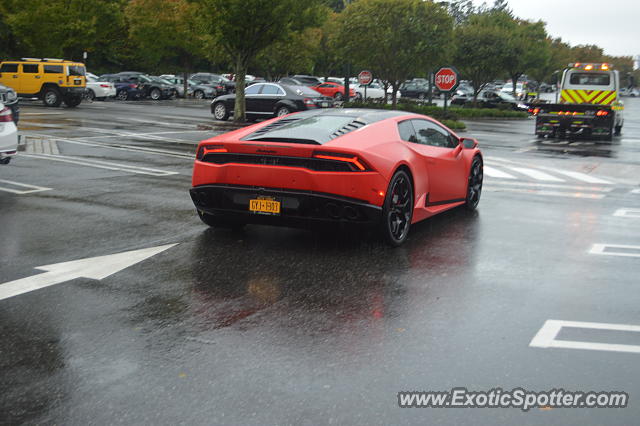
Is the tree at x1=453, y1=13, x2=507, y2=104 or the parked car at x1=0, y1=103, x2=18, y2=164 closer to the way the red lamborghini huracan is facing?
the tree

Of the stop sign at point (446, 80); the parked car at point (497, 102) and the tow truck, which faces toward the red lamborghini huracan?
the stop sign

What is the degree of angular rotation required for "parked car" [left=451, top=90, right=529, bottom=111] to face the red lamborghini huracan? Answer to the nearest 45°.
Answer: approximately 90° to its right

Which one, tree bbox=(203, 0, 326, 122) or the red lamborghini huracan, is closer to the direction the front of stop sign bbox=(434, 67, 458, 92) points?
the red lamborghini huracan

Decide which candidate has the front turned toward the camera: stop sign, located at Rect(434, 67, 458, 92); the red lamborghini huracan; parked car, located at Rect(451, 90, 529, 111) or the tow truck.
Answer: the stop sign

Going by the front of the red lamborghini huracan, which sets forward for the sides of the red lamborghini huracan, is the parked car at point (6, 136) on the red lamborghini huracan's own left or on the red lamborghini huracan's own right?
on the red lamborghini huracan's own left

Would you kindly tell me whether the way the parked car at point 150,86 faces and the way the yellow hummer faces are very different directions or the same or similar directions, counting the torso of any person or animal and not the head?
very different directions

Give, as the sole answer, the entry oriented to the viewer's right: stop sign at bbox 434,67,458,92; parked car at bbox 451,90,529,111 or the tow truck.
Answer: the parked car

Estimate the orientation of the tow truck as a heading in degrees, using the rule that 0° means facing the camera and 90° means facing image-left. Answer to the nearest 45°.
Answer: approximately 180°

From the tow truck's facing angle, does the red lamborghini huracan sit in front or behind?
behind

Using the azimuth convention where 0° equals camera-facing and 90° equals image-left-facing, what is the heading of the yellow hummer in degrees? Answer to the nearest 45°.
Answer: approximately 135°
